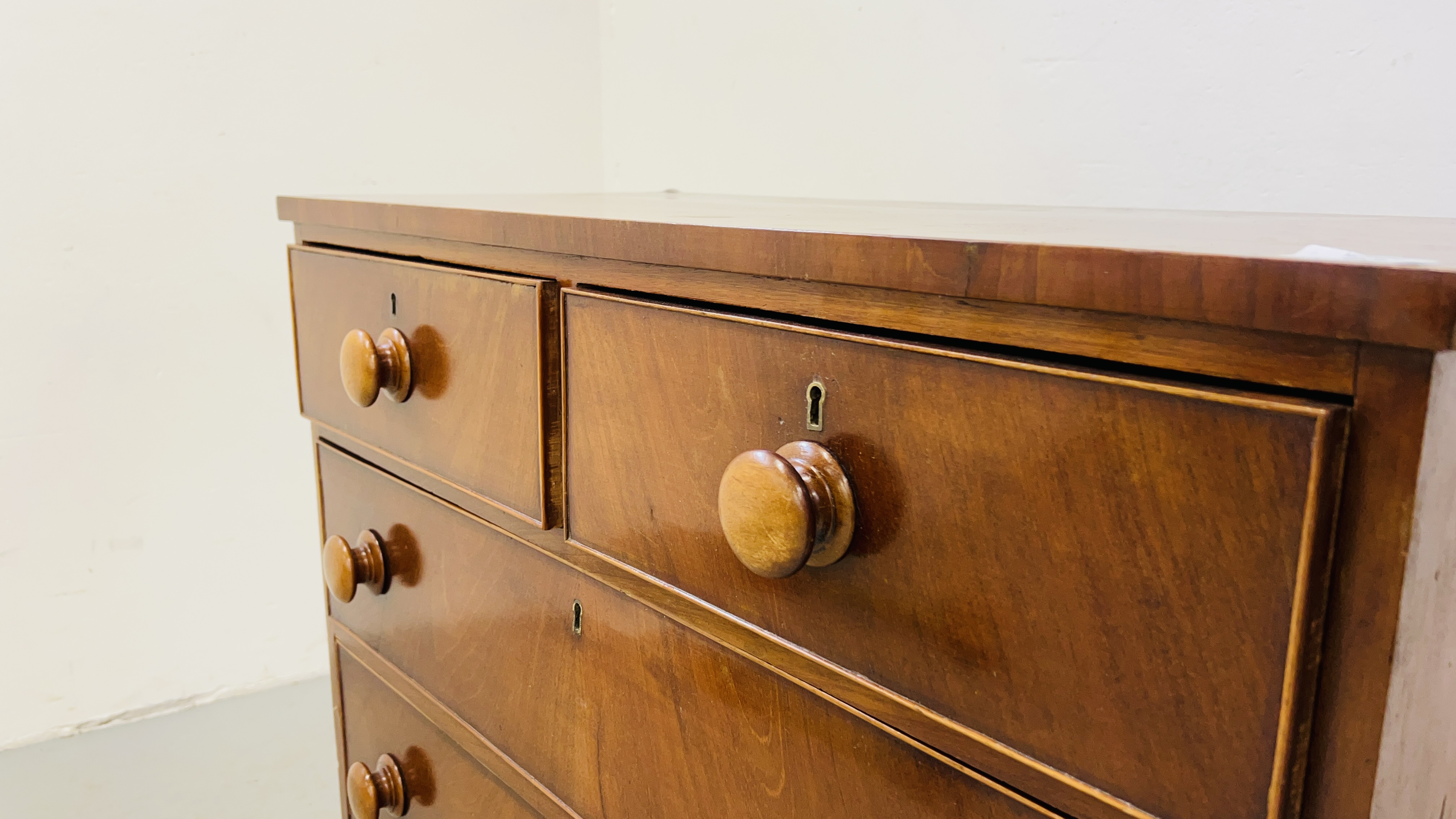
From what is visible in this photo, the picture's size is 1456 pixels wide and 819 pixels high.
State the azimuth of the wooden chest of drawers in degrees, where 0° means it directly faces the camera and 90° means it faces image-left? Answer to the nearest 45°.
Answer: approximately 45°
